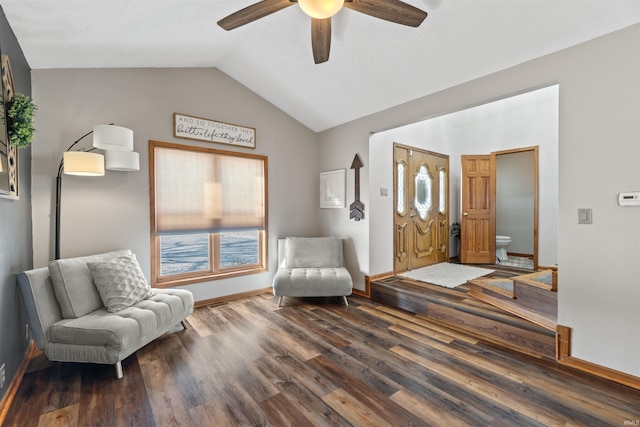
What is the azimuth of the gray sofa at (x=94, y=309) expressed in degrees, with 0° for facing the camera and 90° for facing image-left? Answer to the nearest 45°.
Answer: approximately 315°

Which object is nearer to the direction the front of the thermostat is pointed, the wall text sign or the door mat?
the wall text sign

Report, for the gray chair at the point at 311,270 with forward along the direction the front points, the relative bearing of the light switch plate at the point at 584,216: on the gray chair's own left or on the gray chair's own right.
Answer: on the gray chair's own left

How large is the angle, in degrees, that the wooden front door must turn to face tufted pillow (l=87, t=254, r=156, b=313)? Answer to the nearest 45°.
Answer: approximately 90° to its right

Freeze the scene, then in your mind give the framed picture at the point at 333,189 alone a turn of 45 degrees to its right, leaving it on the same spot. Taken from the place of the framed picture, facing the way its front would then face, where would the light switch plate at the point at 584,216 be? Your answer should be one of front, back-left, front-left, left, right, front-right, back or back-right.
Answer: back-left

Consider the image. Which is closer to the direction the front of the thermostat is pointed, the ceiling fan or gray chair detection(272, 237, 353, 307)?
the ceiling fan
